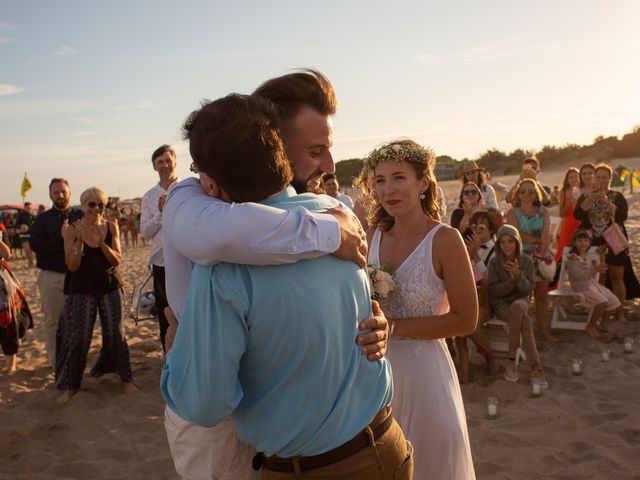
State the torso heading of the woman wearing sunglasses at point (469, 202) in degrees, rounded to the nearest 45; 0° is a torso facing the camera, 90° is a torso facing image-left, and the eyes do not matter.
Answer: approximately 0°

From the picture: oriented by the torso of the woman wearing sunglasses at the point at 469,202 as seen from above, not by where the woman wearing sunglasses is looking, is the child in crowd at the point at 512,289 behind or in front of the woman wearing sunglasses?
in front

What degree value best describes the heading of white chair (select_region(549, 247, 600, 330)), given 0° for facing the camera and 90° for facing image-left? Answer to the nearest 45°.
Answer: approximately 45°

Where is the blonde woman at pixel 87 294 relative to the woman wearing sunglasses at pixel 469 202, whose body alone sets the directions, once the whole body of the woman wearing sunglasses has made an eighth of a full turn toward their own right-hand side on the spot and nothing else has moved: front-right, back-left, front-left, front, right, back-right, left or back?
front

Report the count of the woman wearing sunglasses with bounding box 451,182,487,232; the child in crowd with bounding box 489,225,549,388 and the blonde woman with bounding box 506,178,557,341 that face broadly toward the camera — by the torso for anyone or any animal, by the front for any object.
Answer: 3

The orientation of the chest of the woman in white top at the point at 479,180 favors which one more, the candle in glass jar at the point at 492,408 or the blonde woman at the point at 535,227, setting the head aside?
the candle in glass jar

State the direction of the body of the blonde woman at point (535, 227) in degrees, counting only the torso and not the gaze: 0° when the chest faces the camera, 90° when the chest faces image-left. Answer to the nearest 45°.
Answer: approximately 0°

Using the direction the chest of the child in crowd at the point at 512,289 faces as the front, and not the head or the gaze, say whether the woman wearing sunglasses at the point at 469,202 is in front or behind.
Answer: behind

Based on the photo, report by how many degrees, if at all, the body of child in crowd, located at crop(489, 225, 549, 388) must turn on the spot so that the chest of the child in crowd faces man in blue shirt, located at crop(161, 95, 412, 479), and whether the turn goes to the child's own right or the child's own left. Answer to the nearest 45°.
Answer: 0° — they already face them

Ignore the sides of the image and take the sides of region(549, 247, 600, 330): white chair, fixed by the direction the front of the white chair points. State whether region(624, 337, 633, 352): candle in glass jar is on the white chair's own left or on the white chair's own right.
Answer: on the white chair's own left
